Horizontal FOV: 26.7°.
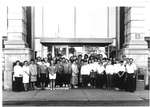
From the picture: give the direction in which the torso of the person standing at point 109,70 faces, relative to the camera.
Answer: toward the camera

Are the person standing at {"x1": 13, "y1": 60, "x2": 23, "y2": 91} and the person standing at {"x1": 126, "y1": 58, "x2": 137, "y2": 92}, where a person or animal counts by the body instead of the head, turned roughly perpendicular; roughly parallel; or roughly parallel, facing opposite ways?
roughly parallel

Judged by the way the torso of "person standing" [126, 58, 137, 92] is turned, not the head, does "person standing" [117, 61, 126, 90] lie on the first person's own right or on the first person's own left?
on the first person's own right

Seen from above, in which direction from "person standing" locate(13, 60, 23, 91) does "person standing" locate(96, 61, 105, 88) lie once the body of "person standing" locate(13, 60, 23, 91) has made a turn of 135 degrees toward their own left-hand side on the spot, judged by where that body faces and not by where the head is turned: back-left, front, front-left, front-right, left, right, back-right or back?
front-right

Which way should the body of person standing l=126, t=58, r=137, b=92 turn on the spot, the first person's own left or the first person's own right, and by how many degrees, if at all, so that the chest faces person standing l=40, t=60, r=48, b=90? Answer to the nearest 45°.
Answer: approximately 90° to the first person's own right

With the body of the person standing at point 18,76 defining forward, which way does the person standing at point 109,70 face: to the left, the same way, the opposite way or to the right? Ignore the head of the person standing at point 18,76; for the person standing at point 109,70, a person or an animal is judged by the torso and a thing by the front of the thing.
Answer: the same way

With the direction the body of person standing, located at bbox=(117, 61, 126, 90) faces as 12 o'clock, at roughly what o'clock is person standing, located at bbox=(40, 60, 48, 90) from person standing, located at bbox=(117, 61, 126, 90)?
person standing, located at bbox=(40, 60, 48, 90) is roughly at 3 o'clock from person standing, located at bbox=(117, 61, 126, 90).

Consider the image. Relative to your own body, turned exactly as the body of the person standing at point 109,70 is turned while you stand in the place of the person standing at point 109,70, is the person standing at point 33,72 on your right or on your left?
on your right

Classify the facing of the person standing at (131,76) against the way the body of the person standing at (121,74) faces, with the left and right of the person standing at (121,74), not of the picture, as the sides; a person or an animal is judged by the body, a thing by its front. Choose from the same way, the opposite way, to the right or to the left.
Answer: the same way

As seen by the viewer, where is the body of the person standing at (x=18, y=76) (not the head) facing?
toward the camera

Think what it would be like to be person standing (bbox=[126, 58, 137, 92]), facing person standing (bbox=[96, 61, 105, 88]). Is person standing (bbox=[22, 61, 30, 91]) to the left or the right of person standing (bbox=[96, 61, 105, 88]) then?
left

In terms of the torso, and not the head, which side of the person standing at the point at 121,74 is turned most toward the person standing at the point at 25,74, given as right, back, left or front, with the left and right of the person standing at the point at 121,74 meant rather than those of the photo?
right

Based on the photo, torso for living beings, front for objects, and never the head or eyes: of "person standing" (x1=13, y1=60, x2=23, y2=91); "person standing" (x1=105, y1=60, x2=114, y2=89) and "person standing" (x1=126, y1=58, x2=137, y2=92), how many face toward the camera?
3

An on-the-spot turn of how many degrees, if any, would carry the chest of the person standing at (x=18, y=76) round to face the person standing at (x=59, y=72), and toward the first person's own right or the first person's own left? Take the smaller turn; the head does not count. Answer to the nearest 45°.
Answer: approximately 90° to the first person's own left

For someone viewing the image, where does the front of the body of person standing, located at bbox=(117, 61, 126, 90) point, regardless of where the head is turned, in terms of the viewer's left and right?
facing the viewer

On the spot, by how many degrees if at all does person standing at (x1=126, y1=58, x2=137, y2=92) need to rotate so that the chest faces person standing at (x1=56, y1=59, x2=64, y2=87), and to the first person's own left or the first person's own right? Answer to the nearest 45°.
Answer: approximately 90° to the first person's own right

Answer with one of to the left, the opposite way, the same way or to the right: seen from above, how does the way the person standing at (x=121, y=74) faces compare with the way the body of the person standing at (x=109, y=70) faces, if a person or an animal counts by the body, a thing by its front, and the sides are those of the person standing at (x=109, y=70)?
the same way

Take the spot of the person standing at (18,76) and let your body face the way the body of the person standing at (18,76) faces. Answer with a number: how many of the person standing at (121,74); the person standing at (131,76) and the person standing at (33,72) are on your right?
0

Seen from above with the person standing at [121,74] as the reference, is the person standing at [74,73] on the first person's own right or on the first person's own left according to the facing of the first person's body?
on the first person's own right

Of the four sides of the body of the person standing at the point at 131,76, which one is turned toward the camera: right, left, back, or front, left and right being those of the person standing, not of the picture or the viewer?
front
